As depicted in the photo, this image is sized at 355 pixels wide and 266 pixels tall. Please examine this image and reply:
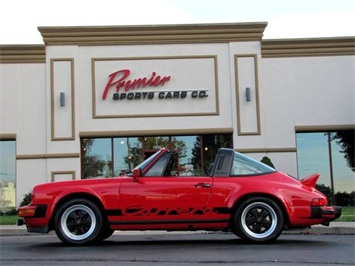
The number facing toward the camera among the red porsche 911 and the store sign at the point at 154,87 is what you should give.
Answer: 1

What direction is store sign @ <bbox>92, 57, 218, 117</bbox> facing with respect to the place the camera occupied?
facing the viewer

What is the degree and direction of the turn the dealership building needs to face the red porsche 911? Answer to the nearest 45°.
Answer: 0° — it already faces it

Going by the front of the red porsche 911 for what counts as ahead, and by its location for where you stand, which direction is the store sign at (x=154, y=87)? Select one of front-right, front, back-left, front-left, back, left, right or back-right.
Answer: right

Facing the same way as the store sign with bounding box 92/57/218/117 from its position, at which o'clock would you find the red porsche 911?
The red porsche 911 is roughly at 12 o'clock from the store sign.

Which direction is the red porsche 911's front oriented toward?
to the viewer's left

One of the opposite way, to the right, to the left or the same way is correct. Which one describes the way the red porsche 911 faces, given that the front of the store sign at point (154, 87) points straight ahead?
to the right
